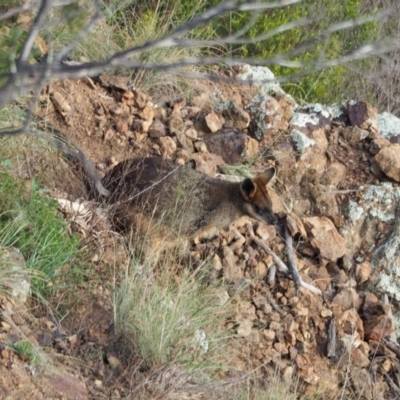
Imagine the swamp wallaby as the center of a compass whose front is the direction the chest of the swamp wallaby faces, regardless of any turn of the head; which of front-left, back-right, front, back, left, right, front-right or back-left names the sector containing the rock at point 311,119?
front-left

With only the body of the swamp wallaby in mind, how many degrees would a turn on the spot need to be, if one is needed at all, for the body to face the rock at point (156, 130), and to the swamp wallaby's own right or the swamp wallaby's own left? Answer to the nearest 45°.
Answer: approximately 90° to the swamp wallaby's own left

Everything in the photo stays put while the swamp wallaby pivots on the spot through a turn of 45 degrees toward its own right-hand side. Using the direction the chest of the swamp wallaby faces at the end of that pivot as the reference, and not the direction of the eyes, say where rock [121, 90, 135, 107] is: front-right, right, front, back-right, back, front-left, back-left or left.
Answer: back-left

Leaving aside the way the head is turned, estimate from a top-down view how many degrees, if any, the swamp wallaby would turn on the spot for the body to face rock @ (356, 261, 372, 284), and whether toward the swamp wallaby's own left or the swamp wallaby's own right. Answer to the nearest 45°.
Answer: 0° — it already faces it

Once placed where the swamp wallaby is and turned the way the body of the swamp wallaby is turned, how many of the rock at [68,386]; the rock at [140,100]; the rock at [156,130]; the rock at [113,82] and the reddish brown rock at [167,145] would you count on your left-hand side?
4

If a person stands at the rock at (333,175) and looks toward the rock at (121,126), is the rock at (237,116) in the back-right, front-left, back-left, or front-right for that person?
front-right

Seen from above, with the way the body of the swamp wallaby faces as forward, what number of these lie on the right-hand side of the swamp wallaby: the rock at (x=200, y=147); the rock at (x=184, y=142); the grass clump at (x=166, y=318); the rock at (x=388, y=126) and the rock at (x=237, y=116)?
1

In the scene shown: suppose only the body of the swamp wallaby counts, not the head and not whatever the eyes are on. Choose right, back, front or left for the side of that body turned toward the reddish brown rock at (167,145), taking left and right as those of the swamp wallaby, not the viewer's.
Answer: left

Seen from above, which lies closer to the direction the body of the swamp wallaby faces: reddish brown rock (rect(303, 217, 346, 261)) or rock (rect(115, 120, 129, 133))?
the reddish brown rock

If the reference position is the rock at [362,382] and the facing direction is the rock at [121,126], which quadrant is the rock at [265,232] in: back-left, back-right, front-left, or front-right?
front-right

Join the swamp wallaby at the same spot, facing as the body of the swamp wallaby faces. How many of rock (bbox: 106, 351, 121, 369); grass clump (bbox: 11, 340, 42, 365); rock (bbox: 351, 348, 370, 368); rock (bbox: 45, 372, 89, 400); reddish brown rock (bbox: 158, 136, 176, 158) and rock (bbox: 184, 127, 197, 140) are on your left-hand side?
2

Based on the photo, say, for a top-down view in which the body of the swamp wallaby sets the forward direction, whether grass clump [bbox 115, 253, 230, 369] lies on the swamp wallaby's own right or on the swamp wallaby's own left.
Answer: on the swamp wallaby's own right

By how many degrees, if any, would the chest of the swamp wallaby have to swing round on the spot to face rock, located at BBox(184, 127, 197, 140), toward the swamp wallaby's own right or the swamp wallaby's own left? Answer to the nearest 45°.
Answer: approximately 90° to the swamp wallaby's own left

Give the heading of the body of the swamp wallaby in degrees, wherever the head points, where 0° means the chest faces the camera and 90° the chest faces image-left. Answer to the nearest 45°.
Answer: approximately 270°

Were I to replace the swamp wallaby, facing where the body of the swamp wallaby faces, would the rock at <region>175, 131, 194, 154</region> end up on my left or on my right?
on my left
